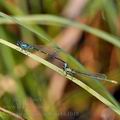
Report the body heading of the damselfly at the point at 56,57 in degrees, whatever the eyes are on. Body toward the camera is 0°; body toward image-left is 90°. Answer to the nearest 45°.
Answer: approximately 90°
